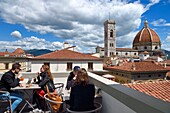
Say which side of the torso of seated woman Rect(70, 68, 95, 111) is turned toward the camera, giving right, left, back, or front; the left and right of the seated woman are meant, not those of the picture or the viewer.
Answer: back
